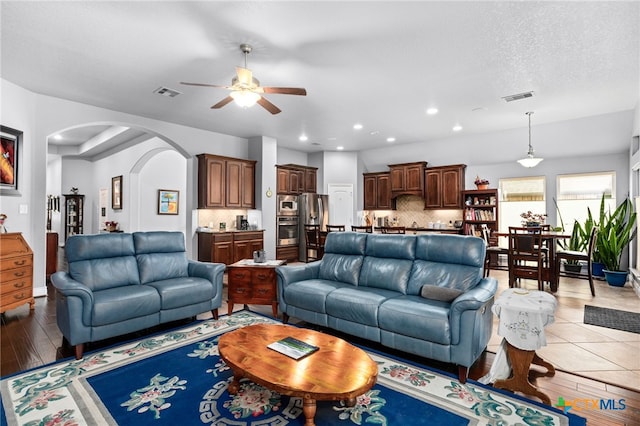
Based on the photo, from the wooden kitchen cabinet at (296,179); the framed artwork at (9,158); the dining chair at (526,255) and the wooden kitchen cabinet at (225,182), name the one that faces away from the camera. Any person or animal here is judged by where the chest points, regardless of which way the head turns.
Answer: the dining chair

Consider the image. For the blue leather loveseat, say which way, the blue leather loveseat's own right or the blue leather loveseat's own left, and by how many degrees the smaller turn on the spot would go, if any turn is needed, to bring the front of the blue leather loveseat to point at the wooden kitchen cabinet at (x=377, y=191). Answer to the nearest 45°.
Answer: approximately 90° to the blue leather loveseat's own left

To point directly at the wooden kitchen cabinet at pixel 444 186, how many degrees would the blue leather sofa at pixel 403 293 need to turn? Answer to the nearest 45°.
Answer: approximately 135° to its right

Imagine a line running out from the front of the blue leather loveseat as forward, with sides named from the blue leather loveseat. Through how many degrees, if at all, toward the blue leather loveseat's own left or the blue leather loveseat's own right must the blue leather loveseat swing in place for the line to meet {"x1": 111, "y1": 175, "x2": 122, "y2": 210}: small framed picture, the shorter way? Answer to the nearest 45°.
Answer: approximately 135° to the blue leather loveseat's own left

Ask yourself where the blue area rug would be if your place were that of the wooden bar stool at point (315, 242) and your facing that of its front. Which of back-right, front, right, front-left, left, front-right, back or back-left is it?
back-right

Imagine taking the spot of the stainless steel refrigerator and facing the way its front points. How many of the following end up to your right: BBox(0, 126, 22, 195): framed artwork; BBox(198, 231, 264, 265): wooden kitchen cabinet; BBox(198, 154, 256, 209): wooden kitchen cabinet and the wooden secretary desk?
4

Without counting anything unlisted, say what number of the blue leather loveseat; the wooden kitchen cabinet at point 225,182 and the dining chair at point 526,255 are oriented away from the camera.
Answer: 1

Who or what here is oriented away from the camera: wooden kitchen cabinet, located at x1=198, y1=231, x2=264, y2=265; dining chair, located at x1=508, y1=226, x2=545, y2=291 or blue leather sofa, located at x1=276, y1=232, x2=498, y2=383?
the dining chair

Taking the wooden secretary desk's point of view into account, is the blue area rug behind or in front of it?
in front

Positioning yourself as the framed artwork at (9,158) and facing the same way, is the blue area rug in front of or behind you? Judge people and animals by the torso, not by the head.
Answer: in front

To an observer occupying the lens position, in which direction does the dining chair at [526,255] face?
facing away from the viewer
